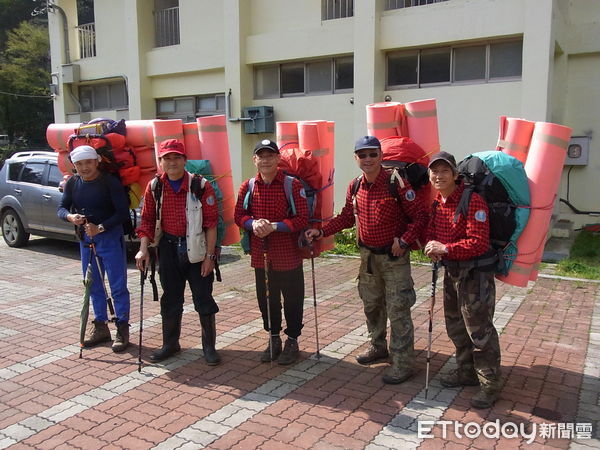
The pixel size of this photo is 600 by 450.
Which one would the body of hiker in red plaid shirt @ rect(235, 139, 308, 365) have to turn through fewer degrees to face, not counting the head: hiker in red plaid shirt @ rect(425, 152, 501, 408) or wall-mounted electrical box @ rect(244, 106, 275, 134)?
the hiker in red plaid shirt

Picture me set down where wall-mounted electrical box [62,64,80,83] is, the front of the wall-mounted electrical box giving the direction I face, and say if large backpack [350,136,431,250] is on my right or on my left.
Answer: on my left
